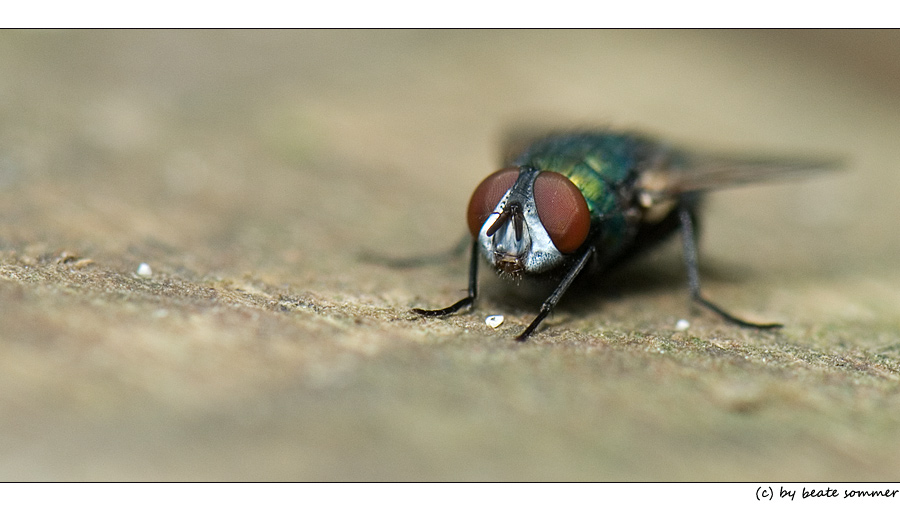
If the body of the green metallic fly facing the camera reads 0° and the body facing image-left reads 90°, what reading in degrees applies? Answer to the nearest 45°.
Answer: approximately 45°
